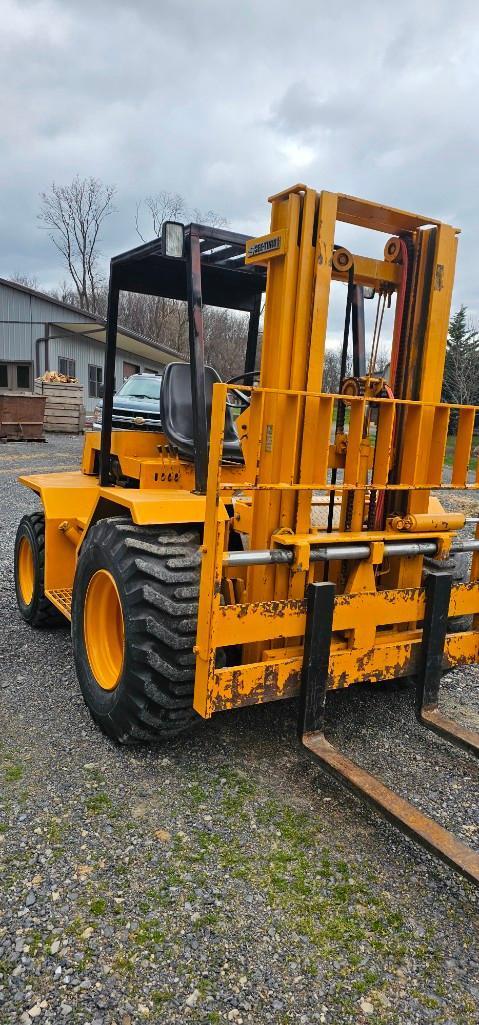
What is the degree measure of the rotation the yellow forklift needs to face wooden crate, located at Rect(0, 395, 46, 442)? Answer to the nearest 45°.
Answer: approximately 180°

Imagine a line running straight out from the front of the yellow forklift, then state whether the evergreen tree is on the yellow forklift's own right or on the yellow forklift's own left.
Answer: on the yellow forklift's own left

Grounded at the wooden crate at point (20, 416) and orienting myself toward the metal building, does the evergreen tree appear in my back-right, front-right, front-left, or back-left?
front-right

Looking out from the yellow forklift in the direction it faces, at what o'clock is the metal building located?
The metal building is roughly at 7 o'clock from the yellow forklift.

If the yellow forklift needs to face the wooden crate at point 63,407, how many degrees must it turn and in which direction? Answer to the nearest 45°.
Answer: approximately 135° to its left

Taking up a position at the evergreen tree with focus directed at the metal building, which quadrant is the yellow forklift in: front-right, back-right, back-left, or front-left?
front-left

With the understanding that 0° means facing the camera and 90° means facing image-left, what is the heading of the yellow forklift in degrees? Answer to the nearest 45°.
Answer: approximately 315°
